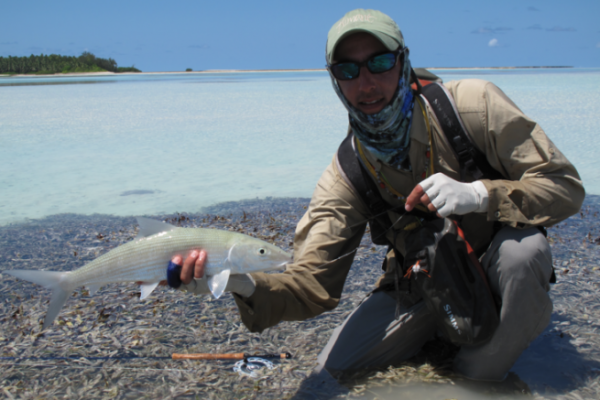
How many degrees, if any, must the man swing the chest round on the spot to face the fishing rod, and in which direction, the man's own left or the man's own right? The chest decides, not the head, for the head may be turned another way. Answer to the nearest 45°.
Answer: approximately 90° to the man's own right

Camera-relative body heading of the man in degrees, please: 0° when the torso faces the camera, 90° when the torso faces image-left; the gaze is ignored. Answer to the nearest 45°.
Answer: approximately 0°
